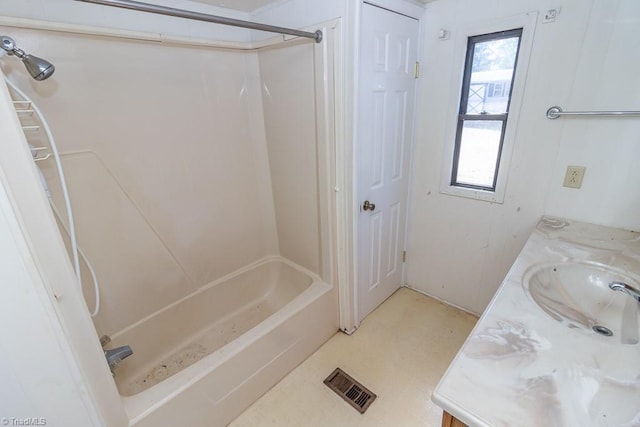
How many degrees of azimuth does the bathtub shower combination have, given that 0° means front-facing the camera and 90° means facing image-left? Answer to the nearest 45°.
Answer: approximately 315°

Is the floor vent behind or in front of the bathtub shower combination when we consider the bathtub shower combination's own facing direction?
in front

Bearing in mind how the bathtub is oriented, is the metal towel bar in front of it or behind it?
in front

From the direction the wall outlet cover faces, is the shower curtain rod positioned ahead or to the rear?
ahead

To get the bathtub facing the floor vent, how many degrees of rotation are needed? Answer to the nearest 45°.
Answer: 0° — it already faces it

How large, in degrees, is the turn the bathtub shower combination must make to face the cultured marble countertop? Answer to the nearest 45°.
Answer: approximately 45° to its right

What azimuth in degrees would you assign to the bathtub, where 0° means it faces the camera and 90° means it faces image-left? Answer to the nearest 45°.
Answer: approximately 315°

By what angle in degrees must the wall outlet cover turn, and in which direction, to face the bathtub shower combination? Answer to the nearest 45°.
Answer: approximately 45° to its right

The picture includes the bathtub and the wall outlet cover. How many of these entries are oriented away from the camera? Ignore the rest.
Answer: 0
